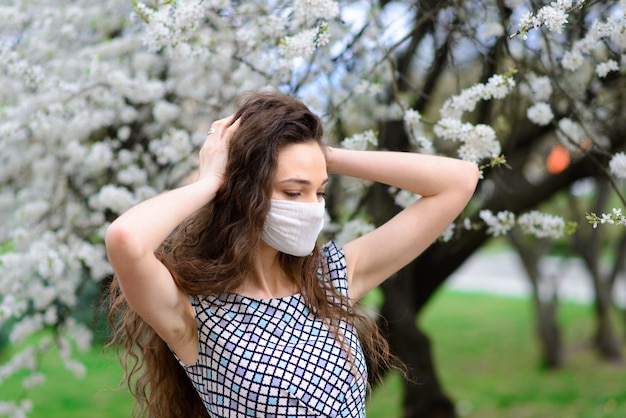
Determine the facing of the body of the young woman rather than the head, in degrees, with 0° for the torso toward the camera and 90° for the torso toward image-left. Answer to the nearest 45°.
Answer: approximately 315°

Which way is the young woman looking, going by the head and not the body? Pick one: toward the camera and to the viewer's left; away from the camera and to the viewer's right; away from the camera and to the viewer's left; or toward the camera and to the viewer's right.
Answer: toward the camera and to the viewer's right

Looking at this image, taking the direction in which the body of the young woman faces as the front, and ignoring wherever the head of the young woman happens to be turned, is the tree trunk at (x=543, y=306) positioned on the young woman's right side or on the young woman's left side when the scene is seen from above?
on the young woman's left side
